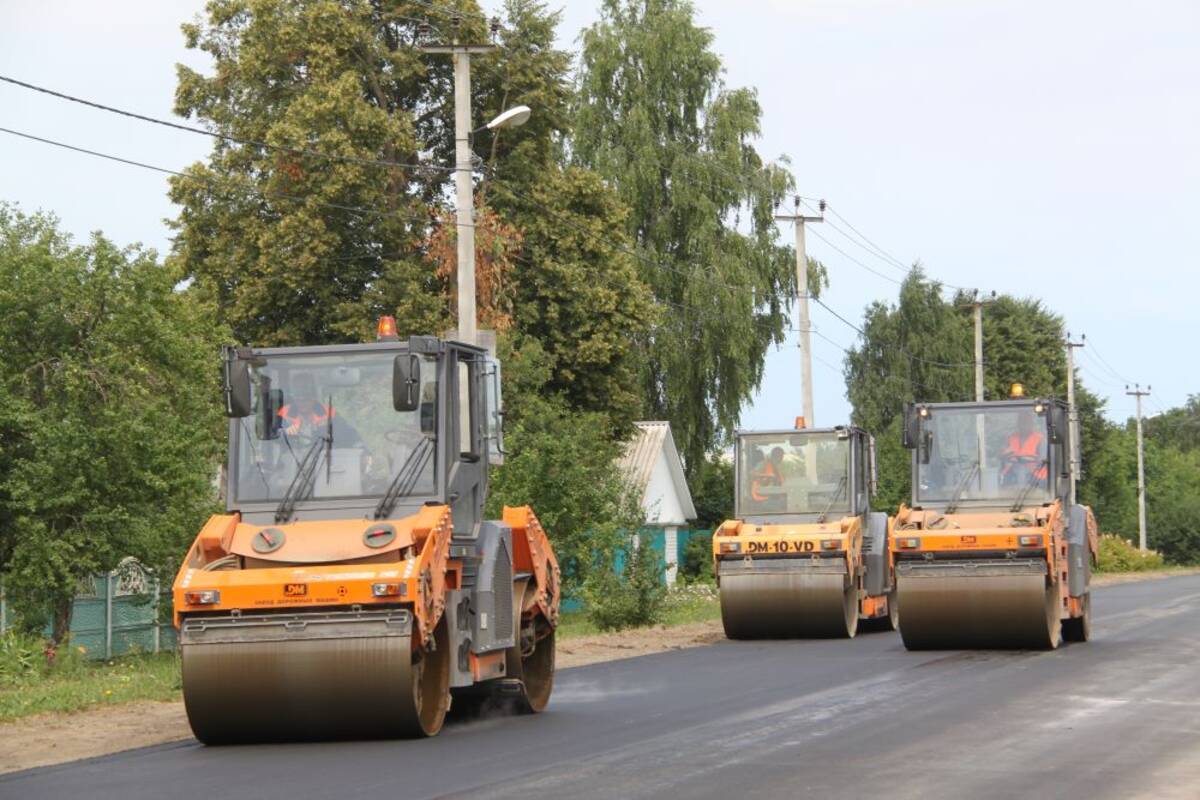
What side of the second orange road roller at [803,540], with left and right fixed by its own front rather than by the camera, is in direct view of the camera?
front

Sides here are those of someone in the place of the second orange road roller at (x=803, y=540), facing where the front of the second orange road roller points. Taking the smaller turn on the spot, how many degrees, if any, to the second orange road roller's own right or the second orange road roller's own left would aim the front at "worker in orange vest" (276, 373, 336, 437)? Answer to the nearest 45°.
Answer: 0° — it already faces them

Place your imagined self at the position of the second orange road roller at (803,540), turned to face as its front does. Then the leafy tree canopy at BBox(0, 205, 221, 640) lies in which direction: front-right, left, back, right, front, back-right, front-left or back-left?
right

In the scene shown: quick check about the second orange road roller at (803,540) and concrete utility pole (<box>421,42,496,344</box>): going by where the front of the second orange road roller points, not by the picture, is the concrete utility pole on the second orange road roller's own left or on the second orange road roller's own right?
on the second orange road roller's own right

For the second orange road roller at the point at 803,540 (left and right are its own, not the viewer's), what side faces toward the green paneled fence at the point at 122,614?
right

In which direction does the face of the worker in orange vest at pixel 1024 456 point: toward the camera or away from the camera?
toward the camera

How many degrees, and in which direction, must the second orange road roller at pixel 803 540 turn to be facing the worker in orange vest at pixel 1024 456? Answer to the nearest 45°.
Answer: approximately 45° to its left
